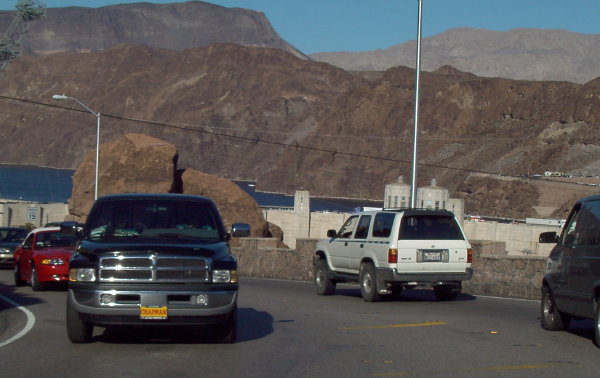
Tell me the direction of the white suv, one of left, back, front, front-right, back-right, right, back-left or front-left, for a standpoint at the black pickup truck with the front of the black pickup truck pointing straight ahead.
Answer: back-left

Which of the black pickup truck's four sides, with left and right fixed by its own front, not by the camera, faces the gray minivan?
left

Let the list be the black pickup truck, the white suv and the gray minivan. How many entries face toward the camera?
1

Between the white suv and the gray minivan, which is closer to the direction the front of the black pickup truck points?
the gray minivan

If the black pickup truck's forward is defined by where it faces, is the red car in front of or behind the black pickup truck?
behind

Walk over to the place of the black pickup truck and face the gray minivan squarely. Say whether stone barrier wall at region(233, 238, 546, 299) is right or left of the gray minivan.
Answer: left

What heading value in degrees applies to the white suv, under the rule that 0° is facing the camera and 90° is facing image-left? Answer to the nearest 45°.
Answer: approximately 135°

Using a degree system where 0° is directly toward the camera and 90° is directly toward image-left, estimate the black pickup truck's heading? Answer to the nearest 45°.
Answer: approximately 0°
